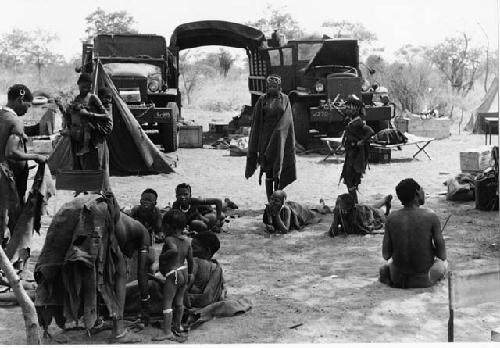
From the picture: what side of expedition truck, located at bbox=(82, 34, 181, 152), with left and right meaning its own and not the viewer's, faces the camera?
front

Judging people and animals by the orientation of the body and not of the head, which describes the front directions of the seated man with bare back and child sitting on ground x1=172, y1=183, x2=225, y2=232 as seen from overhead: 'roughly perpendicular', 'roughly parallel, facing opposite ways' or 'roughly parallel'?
roughly parallel, facing opposite ways

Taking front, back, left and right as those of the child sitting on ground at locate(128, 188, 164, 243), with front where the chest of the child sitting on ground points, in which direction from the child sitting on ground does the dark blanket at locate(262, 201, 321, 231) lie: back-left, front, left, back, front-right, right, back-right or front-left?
back-left

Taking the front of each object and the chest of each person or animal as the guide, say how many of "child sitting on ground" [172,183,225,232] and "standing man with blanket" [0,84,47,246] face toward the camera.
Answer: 1

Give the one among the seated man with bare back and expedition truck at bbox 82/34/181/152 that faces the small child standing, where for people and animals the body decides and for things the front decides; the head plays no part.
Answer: the expedition truck

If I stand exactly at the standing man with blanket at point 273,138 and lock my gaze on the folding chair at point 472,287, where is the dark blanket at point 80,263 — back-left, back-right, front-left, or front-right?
front-right

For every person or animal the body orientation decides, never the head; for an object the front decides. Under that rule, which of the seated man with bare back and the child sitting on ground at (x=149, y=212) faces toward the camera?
the child sitting on ground

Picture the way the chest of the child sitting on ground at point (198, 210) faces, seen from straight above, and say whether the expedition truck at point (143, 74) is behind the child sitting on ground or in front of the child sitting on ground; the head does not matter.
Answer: behind

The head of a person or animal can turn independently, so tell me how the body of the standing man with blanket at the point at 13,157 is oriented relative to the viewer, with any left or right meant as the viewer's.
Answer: facing to the right of the viewer

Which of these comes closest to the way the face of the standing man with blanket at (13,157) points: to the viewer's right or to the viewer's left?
to the viewer's right

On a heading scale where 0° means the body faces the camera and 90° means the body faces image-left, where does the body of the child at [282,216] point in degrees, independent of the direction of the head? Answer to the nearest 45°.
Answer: approximately 45°

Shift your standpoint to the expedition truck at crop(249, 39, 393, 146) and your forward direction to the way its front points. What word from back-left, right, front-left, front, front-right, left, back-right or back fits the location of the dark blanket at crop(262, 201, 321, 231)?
front-right

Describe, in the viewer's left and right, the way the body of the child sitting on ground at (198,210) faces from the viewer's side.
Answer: facing the viewer

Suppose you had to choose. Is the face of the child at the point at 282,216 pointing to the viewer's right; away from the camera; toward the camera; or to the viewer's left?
toward the camera

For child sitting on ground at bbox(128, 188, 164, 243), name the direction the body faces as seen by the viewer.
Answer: toward the camera
